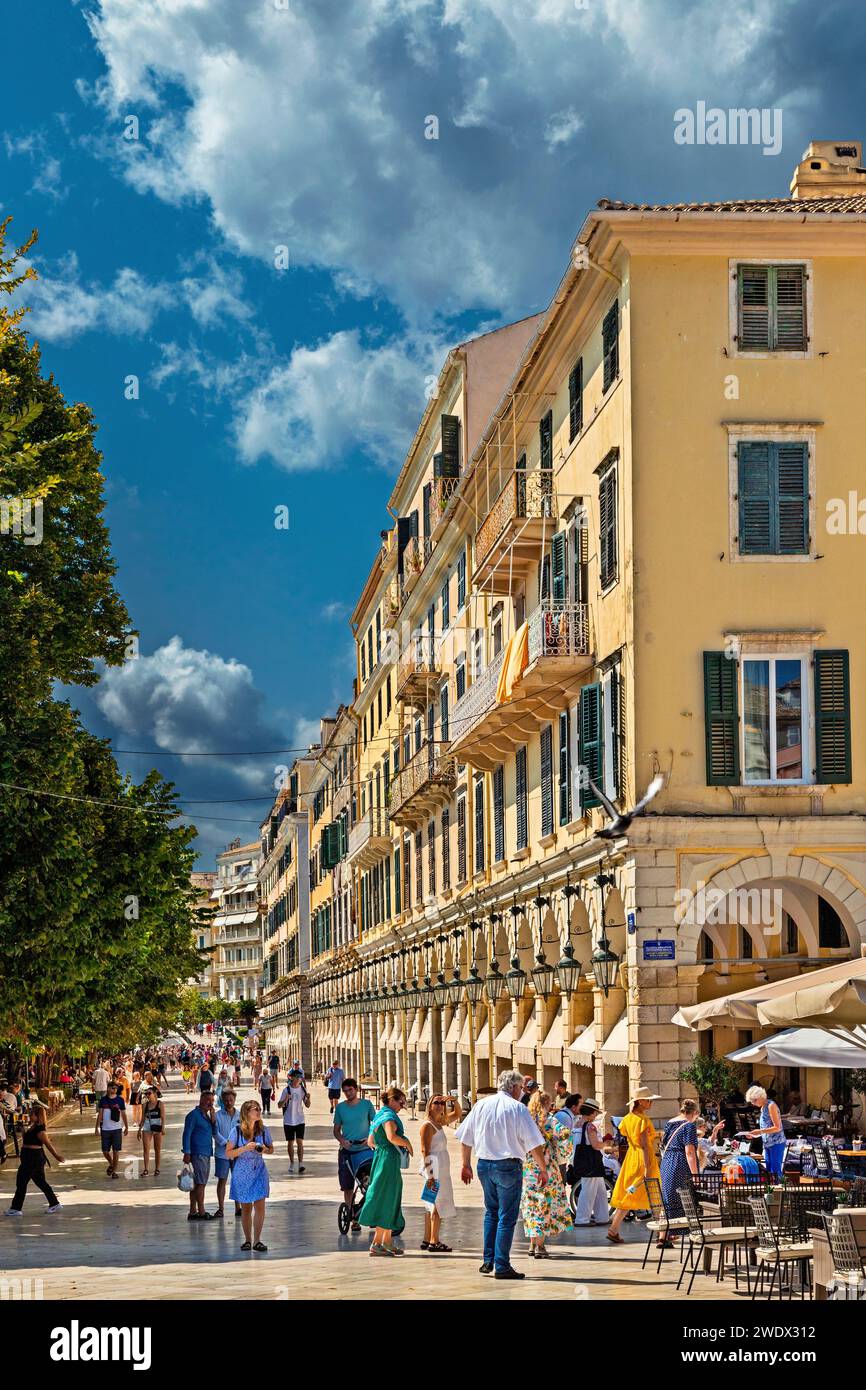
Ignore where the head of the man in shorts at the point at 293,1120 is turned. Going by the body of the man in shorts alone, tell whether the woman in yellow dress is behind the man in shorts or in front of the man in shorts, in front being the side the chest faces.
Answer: in front

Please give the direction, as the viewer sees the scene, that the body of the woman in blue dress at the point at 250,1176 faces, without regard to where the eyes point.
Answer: toward the camera

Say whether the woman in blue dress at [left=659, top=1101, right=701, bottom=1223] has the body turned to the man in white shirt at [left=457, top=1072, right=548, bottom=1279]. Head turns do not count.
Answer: no

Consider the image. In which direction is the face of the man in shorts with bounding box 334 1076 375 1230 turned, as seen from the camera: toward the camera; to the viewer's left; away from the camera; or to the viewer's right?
toward the camera

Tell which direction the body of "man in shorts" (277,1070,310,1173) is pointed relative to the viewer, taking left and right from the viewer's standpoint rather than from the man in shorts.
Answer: facing the viewer

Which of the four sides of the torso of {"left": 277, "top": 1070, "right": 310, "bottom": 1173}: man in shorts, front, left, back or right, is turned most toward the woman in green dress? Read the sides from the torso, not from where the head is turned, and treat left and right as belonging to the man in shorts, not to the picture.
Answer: front

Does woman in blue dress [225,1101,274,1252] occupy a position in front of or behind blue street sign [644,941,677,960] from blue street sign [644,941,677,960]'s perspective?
in front
